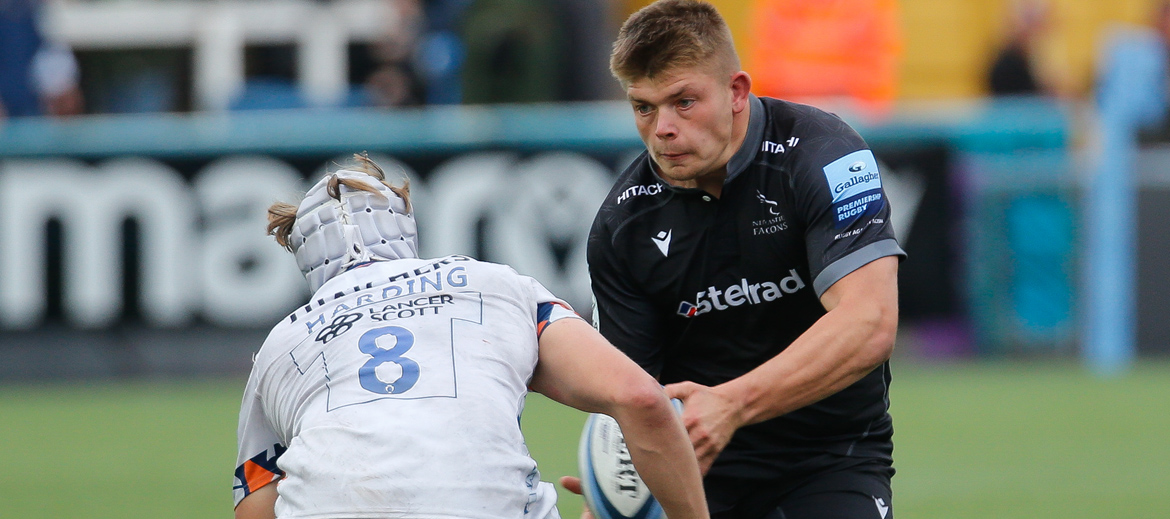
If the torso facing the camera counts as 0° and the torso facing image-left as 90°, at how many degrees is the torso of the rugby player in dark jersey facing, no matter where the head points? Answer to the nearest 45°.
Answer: approximately 45°

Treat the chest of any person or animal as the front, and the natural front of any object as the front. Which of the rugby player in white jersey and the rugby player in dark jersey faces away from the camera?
the rugby player in white jersey

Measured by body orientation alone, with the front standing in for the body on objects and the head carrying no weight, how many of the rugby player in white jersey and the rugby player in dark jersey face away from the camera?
1

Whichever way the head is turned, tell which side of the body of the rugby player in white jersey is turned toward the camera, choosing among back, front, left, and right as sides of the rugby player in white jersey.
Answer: back

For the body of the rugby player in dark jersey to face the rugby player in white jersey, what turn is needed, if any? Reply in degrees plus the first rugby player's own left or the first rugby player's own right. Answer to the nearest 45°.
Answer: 0° — they already face them

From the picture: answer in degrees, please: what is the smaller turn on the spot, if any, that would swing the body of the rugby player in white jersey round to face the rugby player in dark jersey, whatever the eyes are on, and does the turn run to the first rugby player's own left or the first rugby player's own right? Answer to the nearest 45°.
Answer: approximately 45° to the first rugby player's own right
